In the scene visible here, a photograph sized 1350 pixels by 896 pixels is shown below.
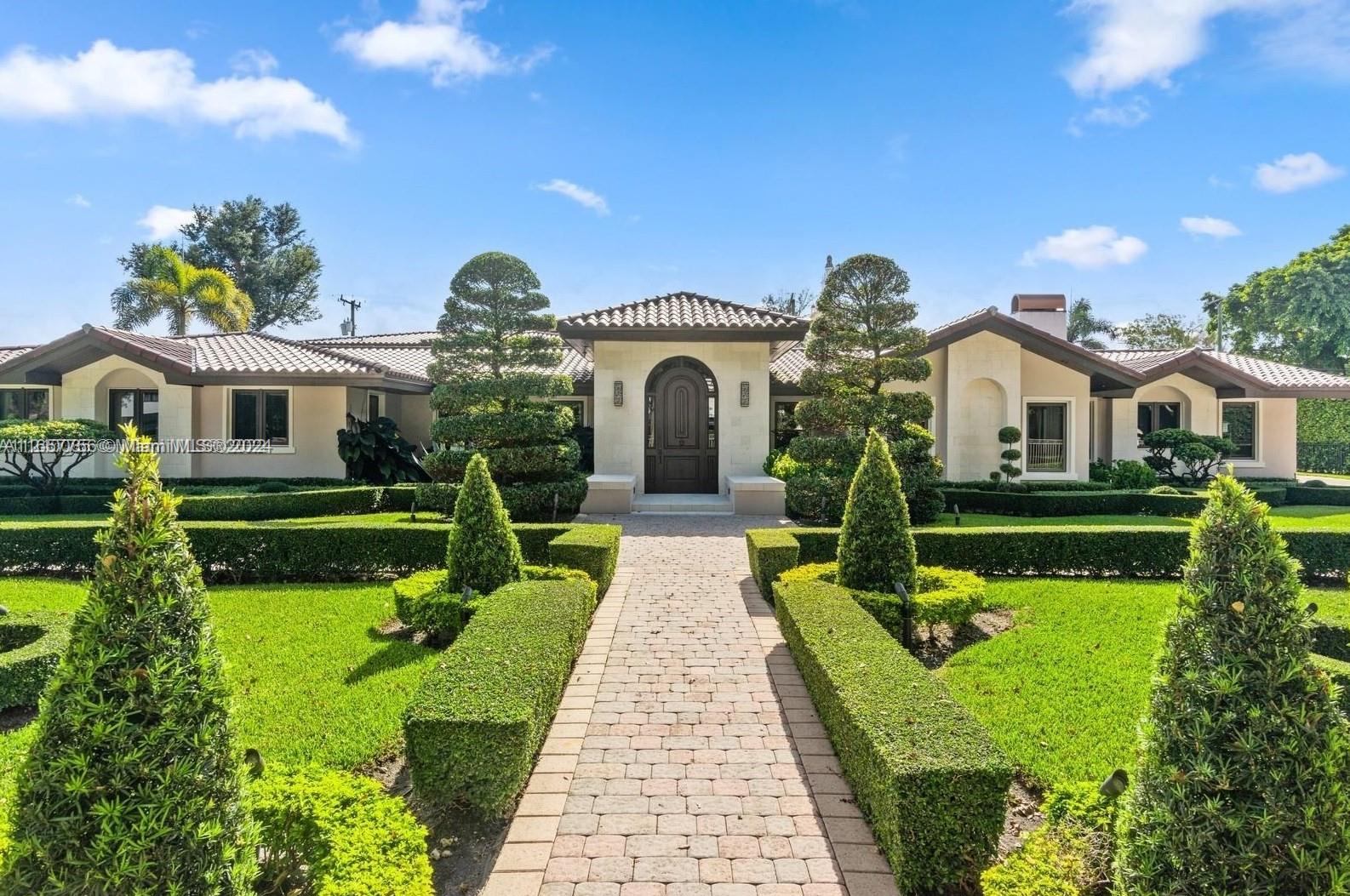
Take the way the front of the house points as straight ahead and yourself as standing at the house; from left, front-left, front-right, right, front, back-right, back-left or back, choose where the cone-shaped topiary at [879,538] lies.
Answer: front

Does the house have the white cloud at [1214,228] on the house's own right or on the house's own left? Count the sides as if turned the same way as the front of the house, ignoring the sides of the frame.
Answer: on the house's own left

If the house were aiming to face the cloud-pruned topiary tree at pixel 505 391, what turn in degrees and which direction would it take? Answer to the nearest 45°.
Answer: approximately 45° to its right

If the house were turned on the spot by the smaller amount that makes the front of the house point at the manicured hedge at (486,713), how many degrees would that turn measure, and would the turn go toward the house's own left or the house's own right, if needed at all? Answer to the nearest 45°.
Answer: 0° — it already faces it

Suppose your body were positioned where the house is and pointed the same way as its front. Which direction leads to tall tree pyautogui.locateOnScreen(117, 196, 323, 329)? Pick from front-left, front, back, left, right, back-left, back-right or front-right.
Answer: back-right

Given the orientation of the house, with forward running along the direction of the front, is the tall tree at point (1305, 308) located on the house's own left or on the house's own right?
on the house's own left

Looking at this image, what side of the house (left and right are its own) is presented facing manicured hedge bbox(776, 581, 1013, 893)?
front

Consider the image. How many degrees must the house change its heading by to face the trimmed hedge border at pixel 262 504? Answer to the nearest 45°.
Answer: approximately 45° to its right

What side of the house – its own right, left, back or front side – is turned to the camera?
front

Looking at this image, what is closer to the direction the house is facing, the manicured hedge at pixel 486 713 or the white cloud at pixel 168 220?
the manicured hedge

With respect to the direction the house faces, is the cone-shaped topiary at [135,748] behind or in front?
in front

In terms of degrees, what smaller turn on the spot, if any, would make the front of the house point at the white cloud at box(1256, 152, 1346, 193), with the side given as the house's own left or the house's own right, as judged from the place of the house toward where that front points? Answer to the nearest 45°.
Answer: approximately 90° to the house's own left

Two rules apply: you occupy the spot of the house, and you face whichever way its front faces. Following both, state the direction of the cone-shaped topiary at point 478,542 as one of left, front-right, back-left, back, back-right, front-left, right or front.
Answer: front
